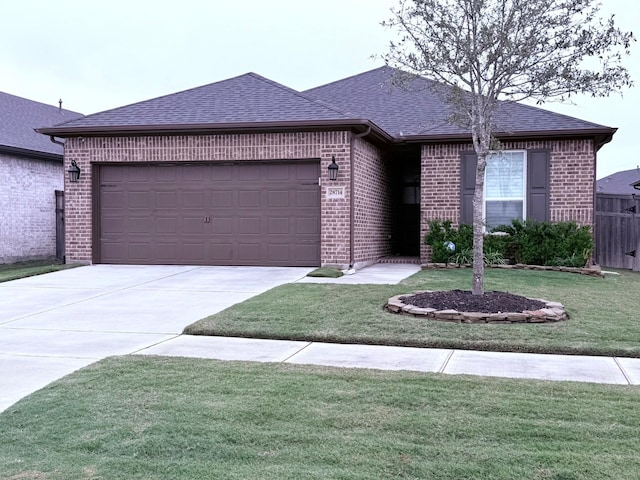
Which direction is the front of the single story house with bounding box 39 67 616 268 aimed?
toward the camera

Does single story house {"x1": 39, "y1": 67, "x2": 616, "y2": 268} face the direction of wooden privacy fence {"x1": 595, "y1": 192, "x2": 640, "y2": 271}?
no

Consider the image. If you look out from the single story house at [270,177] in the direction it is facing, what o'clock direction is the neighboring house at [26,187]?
The neighboring house is roughly at 4 o'clock from the single story house.

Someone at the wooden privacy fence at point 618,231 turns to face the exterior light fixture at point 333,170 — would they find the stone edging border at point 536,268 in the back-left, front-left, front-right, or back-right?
front-left

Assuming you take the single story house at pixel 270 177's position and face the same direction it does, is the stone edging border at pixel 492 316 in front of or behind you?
in front

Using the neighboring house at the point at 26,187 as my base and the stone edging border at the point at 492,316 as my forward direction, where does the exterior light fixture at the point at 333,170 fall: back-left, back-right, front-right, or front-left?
front-left

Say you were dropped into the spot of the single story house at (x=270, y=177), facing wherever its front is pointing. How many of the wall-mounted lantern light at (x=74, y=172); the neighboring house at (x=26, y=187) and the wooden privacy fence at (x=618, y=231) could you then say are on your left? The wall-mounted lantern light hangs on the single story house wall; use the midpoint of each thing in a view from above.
1
